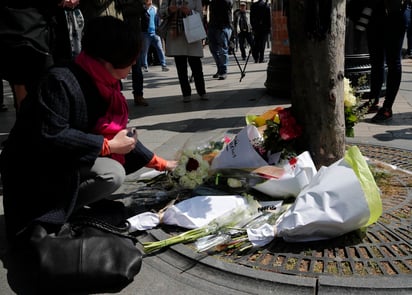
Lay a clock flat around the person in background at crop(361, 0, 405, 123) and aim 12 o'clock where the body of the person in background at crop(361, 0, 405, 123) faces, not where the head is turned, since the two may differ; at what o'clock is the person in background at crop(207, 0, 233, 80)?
the person in background at crop(207, 0, 233, 80) is roughly at 3 o'clock from the person in background at crop(361, 0, 405, 123).

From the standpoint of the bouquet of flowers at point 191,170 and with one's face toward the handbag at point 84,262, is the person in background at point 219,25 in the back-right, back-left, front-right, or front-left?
back-right

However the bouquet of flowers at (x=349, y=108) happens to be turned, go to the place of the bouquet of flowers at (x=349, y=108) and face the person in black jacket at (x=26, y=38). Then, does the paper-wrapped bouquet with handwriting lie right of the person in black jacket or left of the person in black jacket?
left

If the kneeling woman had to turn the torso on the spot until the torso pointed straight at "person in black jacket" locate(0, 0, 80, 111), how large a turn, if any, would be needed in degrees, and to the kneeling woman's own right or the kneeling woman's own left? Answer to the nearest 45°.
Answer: approximately 90° to the kneeling woman's own left

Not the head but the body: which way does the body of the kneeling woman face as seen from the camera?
to the viewer's right

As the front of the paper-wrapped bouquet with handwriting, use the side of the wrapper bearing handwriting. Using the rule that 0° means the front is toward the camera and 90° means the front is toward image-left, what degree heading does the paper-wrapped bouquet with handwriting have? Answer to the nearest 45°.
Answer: approximately 0°

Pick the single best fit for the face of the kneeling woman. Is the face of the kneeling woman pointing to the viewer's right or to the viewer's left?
to the viewer's right

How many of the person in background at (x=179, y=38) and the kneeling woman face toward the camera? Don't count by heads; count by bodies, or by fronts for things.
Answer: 1
